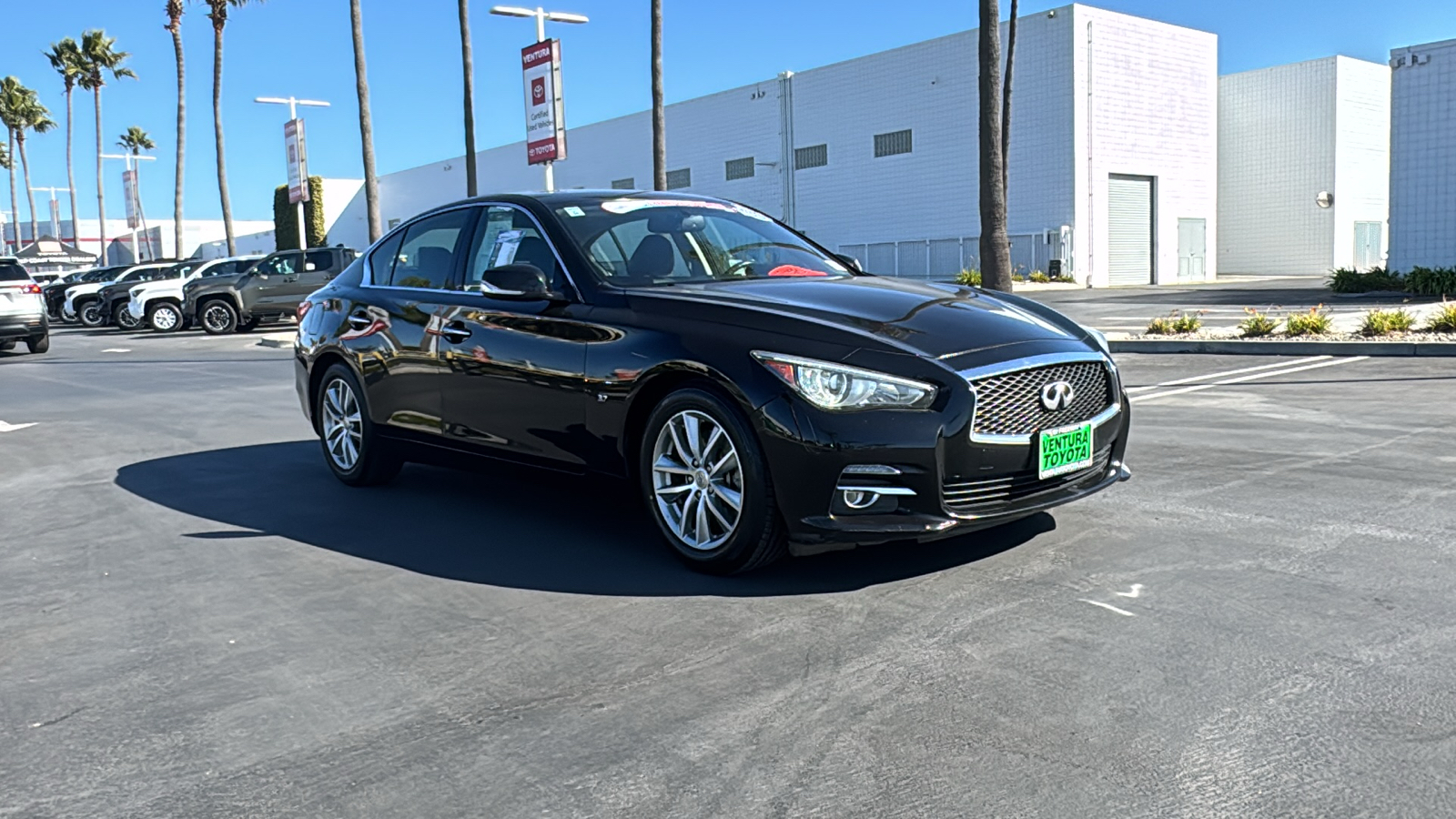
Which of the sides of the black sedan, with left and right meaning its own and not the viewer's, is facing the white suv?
back

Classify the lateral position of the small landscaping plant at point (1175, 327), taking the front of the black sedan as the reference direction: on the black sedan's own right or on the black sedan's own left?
on the black sedan's own left

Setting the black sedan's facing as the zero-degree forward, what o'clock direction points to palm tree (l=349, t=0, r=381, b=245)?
The palm tree is roughly at 7 o'clock from the black sedan.

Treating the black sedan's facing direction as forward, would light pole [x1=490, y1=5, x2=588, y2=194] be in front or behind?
behind

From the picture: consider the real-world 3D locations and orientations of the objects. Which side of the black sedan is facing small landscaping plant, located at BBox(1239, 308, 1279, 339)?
left

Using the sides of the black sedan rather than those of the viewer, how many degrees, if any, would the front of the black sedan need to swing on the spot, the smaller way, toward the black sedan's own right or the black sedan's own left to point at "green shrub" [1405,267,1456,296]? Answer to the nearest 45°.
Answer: approximately 90° to the black sedan's own left

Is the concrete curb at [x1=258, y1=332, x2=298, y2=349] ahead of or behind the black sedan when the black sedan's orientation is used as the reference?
behind

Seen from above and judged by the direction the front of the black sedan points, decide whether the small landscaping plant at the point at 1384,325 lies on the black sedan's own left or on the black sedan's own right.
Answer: on the black sedan's own left

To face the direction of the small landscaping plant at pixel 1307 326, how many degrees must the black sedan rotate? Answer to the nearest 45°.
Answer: approximately 90° to its left

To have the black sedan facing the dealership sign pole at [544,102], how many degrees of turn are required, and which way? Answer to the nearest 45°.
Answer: approximately 135° to its left

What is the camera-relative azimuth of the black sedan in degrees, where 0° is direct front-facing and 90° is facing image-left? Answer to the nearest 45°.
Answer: approximately 315°

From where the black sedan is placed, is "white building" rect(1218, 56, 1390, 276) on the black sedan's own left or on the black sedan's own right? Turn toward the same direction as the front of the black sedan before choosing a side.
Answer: on the black sedan's own left
